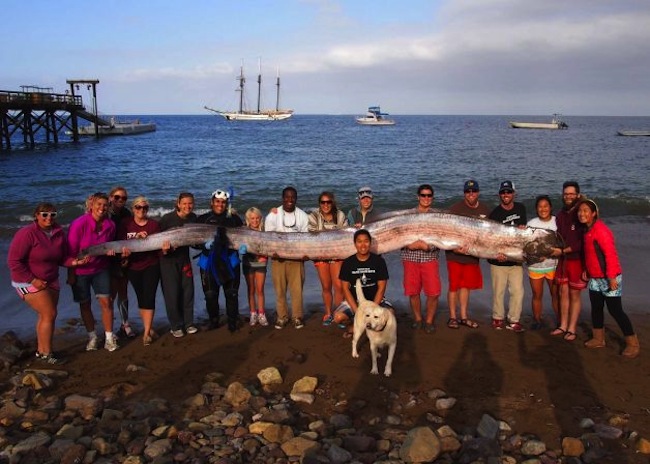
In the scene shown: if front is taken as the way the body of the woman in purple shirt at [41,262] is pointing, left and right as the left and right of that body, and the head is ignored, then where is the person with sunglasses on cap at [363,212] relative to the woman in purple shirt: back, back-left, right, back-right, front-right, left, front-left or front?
front-left

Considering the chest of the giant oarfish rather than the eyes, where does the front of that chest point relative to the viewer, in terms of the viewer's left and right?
facing to the right of the viewer

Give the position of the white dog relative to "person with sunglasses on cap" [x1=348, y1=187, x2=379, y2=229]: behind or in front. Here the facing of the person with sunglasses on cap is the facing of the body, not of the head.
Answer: in front

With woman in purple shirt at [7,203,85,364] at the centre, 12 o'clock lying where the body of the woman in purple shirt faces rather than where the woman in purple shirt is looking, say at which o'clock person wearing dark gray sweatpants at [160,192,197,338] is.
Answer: The person wearing dark gray sweatpants is roughly at 10 o'clock from the woman in purple shirt.

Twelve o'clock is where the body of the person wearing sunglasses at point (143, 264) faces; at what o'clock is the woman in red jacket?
The woman in red jacket is roughly at 10 o'clock from the person wearing sunglasses.

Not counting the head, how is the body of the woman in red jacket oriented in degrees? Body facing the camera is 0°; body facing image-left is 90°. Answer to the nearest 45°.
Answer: approximately 45°

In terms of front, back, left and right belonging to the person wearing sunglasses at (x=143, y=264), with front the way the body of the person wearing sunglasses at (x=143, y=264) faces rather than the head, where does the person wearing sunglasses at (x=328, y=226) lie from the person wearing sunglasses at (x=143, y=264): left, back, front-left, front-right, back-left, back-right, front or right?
left

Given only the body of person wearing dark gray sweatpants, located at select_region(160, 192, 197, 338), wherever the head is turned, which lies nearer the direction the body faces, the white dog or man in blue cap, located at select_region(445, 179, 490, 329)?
the white dog

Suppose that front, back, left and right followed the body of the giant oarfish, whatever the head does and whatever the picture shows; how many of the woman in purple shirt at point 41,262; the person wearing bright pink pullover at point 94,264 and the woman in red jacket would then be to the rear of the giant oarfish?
2
